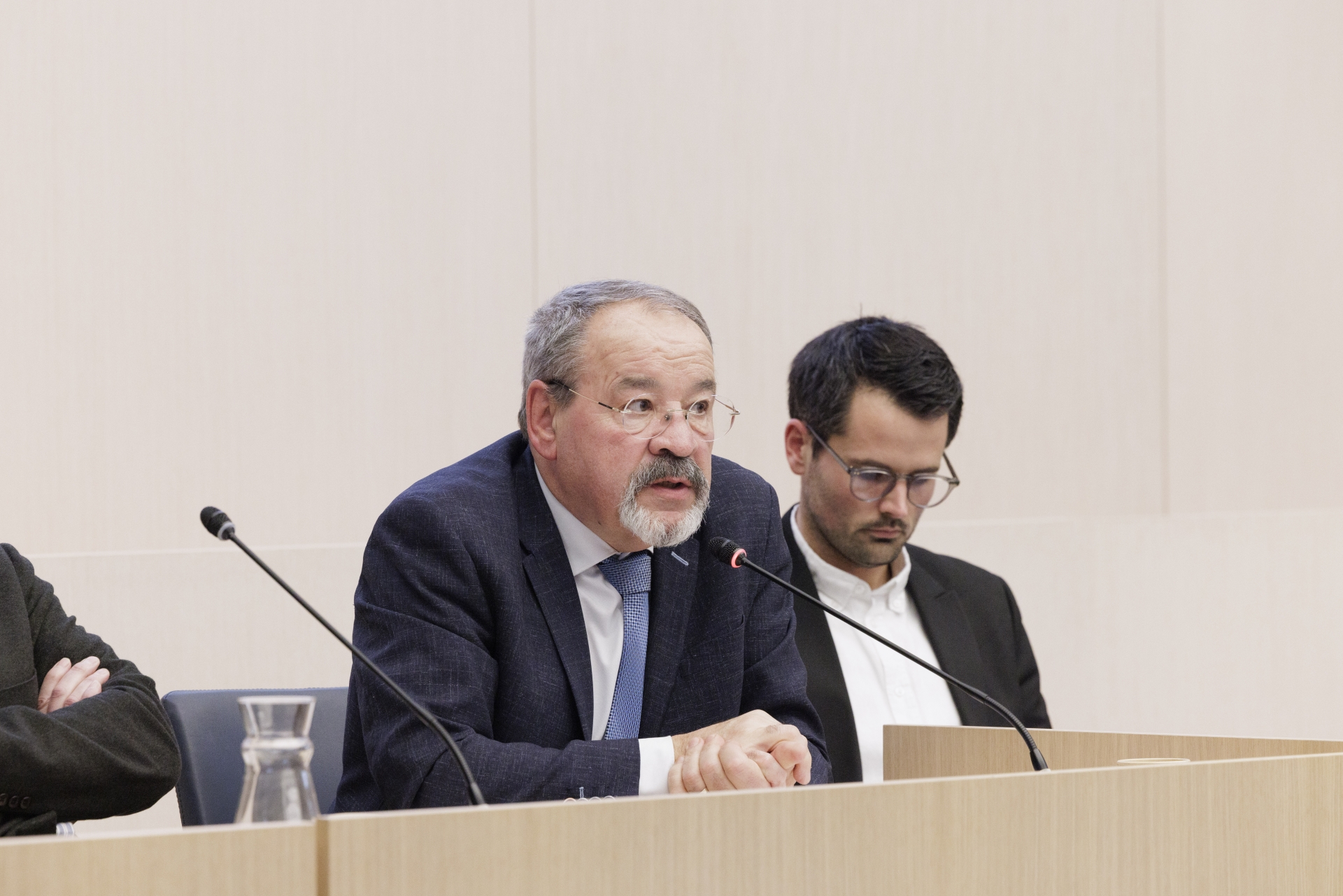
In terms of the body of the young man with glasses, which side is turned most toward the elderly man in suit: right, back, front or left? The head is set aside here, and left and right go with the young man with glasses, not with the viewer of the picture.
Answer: right

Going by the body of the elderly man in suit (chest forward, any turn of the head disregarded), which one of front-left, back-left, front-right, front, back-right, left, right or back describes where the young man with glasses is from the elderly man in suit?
left

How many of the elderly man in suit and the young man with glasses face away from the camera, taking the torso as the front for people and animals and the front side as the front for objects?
0

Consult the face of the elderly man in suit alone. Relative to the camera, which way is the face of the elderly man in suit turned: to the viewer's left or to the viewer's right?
to the viewer's right

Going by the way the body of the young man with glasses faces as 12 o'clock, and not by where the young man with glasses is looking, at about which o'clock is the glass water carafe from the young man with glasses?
The glass water carafe is roughly at 2 o'clock from the young man with glasses.

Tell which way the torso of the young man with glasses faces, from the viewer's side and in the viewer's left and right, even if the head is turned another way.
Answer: facing the viewer and to the right of the viewer

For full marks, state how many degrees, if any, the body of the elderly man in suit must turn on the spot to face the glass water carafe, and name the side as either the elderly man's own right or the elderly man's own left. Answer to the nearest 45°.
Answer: approximately 45° to the elderly man's own right

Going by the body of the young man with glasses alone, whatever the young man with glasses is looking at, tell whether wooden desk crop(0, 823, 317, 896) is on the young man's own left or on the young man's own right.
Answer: on the young man's own right

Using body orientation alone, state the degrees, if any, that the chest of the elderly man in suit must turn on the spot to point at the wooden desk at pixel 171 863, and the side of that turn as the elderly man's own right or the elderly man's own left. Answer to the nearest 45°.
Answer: approximately 45° to the elderly man's own right
